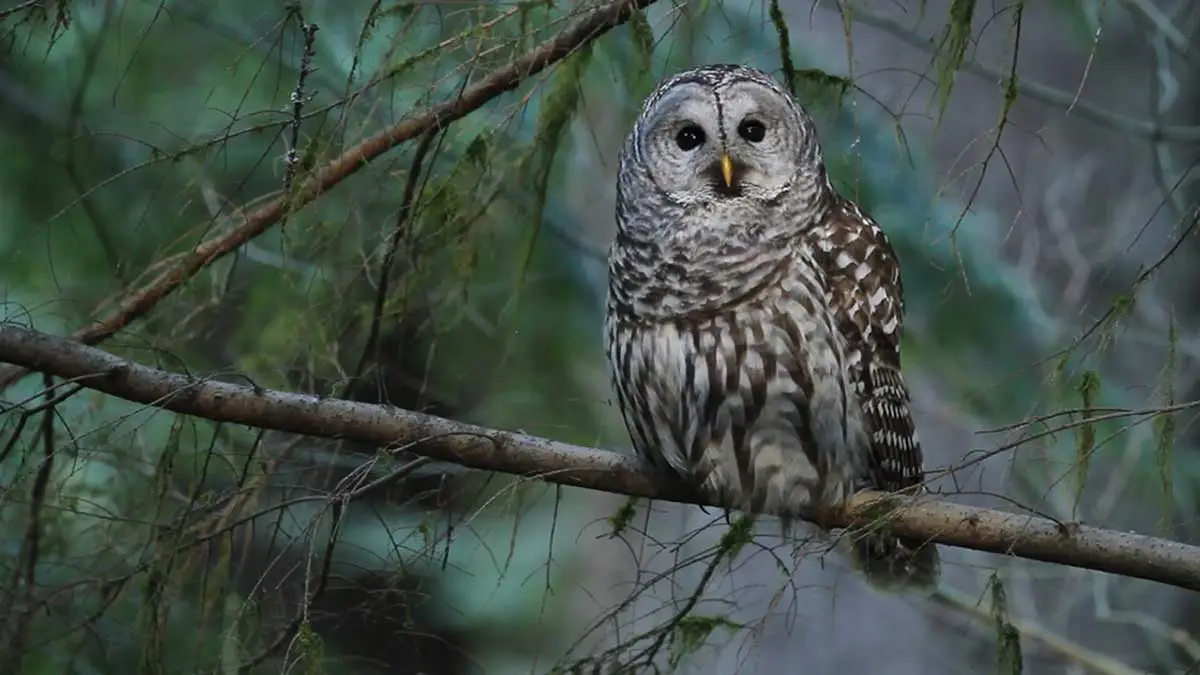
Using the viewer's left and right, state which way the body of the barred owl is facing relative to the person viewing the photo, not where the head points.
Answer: facing the viewer and to the left of the viewer
